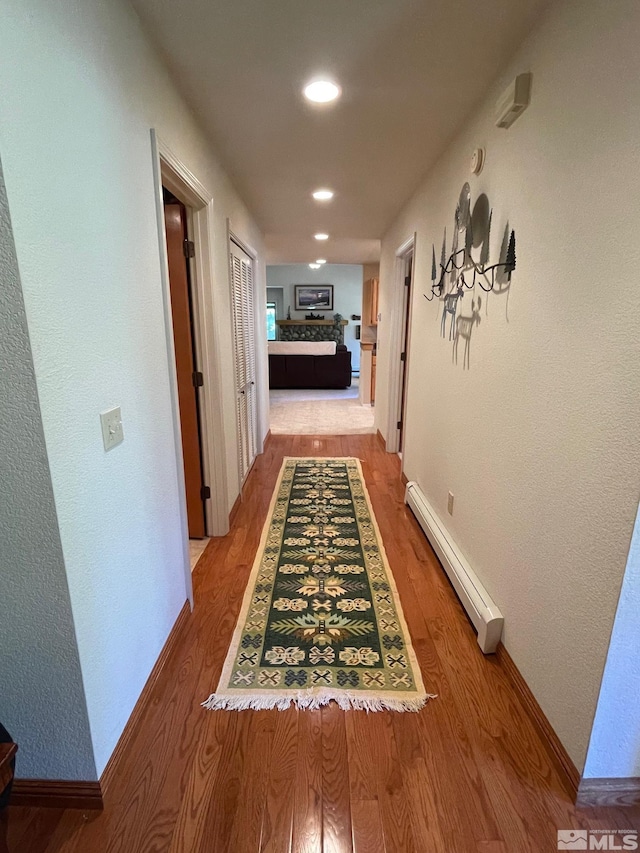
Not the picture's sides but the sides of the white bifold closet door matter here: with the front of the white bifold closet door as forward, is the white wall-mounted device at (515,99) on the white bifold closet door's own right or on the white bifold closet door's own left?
on the white bifold closet door's own right

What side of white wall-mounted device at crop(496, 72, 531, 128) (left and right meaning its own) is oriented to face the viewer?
left

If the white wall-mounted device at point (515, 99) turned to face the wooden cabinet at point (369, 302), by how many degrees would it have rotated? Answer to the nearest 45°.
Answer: approximately 90° to its right

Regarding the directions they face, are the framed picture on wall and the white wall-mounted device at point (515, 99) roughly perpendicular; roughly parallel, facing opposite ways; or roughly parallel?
roughly perpendicular

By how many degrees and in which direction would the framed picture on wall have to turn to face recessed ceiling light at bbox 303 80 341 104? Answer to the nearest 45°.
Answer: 0° — it already faces it

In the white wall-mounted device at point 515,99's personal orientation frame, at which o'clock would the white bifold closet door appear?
The white bifold closet door is roughly at 1 o'clock from the white wall-mounted device.

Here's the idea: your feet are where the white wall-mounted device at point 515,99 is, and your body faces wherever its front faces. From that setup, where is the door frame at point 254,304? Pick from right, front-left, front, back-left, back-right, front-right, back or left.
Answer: front-right

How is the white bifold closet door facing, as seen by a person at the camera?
facing to the right of the viewer

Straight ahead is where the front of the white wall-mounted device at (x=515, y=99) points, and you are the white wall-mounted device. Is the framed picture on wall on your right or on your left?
on your right

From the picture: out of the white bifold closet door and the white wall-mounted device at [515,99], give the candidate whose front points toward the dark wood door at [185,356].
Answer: the white wall-mounted device
